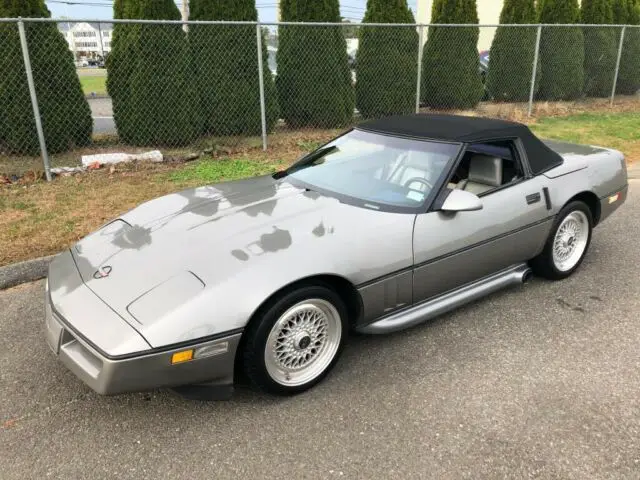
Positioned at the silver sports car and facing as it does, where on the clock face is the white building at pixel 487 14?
The white building is roughly at 5 o'clock from the silver sports car.

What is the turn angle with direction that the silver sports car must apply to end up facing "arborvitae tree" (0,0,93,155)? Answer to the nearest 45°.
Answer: approximately 90° to its right

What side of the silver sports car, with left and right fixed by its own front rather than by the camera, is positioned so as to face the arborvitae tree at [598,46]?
back

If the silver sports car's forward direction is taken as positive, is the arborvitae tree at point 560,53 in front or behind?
behind

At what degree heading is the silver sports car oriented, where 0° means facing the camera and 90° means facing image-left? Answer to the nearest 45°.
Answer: approximately 45°

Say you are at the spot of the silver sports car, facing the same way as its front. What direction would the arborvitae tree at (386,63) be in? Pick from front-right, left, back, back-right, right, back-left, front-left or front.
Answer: back-right

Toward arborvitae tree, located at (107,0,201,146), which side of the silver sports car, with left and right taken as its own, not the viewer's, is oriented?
right

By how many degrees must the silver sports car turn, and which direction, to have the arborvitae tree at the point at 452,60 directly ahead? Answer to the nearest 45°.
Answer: approximately 135° to its right

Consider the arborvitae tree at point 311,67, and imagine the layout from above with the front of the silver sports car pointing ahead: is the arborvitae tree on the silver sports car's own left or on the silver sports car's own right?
on the silver sports car's own right

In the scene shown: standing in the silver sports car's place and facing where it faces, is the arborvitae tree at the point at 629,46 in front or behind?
behind

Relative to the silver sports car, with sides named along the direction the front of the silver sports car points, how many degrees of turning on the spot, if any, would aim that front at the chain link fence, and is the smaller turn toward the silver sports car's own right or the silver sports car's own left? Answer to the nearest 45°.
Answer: approximately 135° to the silver sports car's own right
